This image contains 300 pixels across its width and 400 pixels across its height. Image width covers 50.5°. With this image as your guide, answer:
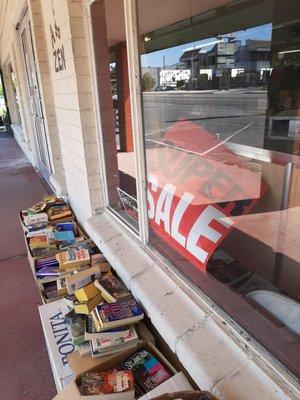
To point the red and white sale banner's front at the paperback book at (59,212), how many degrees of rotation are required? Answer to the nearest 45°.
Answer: approximately 90° to its right

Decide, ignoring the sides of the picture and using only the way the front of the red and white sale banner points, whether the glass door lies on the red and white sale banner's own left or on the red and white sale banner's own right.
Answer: on the red and white sale banner's own right

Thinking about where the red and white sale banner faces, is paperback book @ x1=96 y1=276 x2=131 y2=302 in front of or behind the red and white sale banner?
in front

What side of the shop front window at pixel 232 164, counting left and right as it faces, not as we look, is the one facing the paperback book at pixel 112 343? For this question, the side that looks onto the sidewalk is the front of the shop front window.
front

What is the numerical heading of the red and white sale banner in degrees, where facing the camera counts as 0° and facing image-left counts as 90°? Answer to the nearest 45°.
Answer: approximately 45°

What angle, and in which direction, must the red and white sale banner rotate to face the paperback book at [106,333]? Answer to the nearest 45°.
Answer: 0° — it already faces it

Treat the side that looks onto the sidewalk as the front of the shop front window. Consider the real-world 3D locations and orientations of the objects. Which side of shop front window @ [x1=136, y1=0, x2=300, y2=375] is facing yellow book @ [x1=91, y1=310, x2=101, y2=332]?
front

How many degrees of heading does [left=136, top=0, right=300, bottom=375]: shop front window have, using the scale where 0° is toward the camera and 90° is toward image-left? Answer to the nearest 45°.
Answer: approximately 45°
